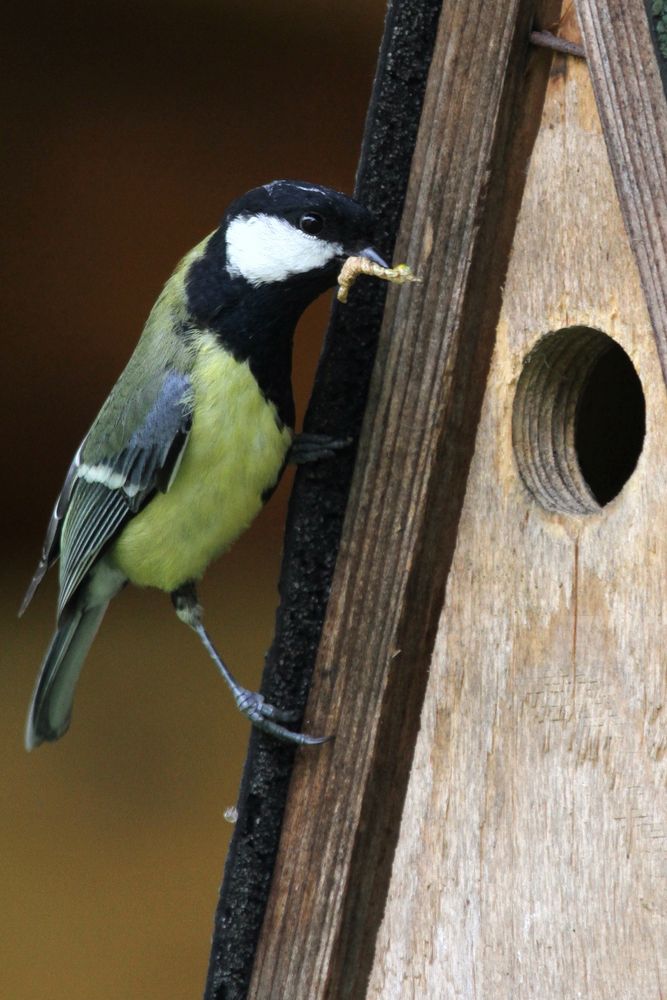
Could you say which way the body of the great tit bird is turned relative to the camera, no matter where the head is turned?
to the viewer's right

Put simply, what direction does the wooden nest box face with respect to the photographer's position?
facing the viewer and to the left of the viewer
